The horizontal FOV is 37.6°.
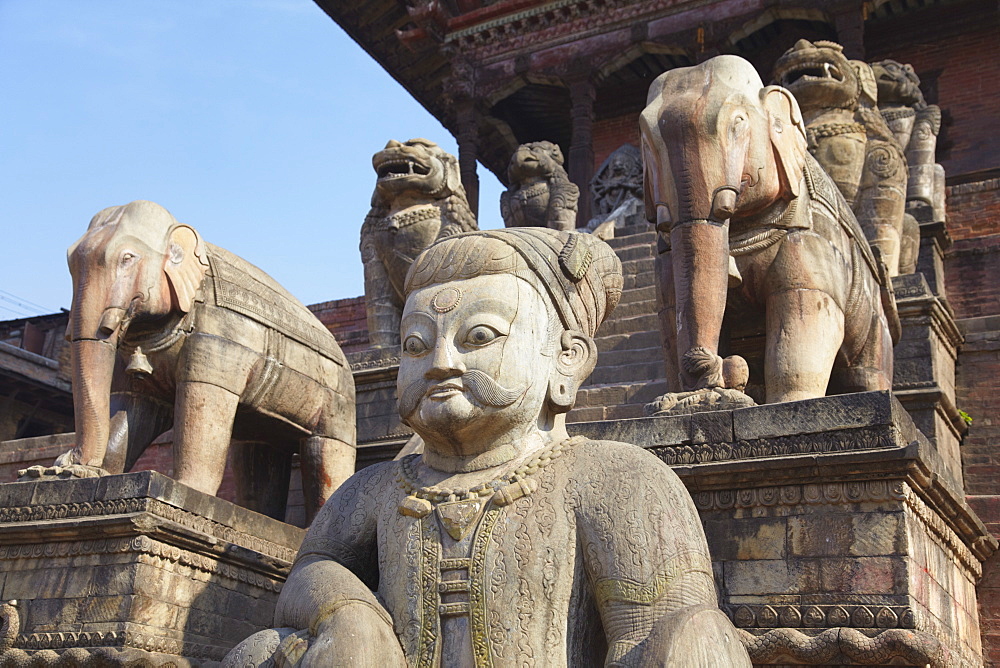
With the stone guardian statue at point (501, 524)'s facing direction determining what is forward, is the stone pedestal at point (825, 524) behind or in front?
behind

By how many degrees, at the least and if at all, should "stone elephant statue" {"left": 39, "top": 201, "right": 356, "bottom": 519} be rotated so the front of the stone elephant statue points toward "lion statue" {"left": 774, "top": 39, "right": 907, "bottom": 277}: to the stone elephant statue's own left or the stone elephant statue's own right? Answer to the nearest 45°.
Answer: approximately 135° to the stone elephant statue's own left

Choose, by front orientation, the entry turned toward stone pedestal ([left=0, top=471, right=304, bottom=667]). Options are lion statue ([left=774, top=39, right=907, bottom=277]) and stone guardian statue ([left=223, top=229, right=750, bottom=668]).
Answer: the lion statue

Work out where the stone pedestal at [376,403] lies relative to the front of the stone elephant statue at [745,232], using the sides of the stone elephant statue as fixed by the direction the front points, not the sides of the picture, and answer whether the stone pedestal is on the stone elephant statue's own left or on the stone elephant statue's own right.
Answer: on the stone elephant statue's own right

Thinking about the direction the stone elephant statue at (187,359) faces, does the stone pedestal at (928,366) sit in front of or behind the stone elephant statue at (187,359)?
behind

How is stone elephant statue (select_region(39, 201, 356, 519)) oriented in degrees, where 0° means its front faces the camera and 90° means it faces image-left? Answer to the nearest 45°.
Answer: approximately 45°

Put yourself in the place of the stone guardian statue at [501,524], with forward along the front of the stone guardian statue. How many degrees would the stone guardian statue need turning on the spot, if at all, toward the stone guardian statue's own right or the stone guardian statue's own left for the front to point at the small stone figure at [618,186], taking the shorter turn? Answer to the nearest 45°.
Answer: approximately 135° to the stone guardian statue's own right

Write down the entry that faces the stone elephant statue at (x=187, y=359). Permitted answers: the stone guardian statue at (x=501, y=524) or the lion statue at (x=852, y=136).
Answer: the lion statue

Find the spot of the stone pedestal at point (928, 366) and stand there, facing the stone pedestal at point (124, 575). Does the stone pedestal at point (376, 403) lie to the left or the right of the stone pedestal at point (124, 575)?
right
